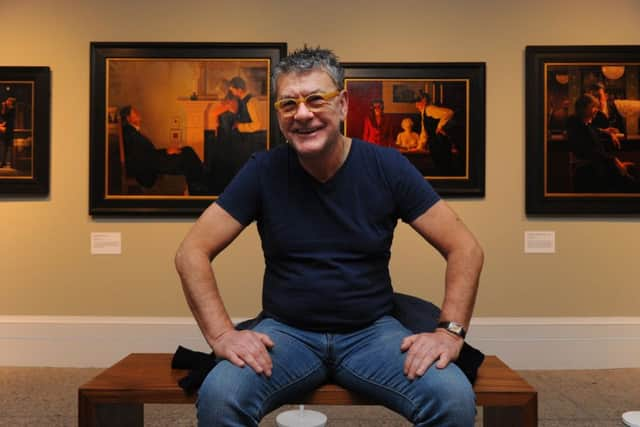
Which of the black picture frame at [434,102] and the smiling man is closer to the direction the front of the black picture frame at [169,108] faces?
the smiling man

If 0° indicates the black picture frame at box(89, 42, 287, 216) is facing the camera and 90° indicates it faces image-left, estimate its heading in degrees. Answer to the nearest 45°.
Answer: approximately 0°

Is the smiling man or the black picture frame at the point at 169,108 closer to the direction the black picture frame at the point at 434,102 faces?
the smiling man

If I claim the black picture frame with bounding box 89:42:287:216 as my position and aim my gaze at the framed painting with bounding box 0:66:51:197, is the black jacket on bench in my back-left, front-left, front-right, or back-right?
back-left

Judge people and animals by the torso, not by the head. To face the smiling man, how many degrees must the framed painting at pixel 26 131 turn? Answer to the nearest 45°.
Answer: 0° — it already faces them

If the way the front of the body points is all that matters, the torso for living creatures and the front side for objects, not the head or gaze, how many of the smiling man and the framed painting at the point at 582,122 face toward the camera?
2

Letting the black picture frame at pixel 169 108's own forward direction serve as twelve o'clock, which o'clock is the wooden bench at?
The wooden bench is roughly at 12 o'clock from the black picture frame.

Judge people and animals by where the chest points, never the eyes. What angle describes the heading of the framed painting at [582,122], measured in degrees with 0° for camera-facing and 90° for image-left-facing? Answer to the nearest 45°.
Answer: approximately 0°
